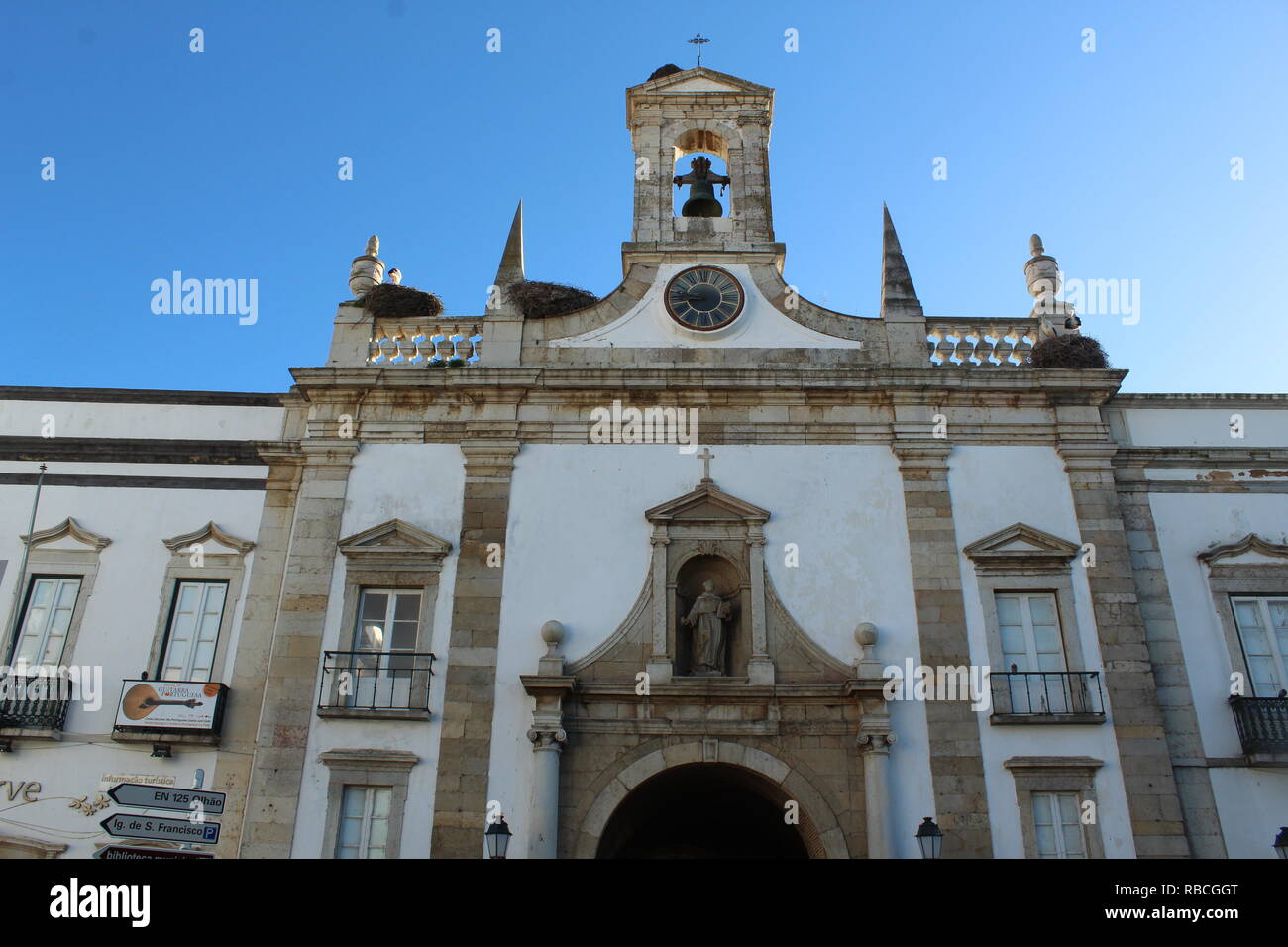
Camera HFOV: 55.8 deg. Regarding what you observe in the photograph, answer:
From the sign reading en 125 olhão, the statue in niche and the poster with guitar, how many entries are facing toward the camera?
3

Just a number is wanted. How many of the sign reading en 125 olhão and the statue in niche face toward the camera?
2

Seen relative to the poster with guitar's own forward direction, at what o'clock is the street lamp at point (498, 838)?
The street lamp is roughly at 10 o'clock from the poster with guitar.

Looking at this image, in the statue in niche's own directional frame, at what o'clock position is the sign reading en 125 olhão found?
The sign reading en 125 olhão is roughly at 3 o'clock from the statue in niche.

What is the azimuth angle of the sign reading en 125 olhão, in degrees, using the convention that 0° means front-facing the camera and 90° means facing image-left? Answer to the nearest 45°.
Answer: approximately 0°

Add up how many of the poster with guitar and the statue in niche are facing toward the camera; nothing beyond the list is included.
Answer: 2

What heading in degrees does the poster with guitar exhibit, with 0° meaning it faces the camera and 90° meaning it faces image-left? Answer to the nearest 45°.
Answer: approximately 0°
